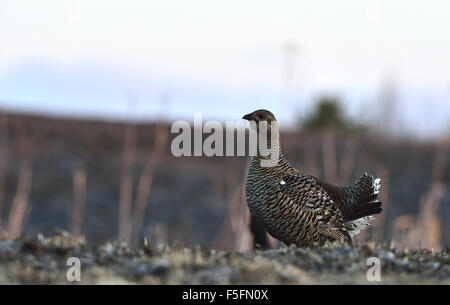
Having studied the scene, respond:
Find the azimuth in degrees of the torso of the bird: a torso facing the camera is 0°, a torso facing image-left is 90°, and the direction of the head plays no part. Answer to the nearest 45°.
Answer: approximately 90°
